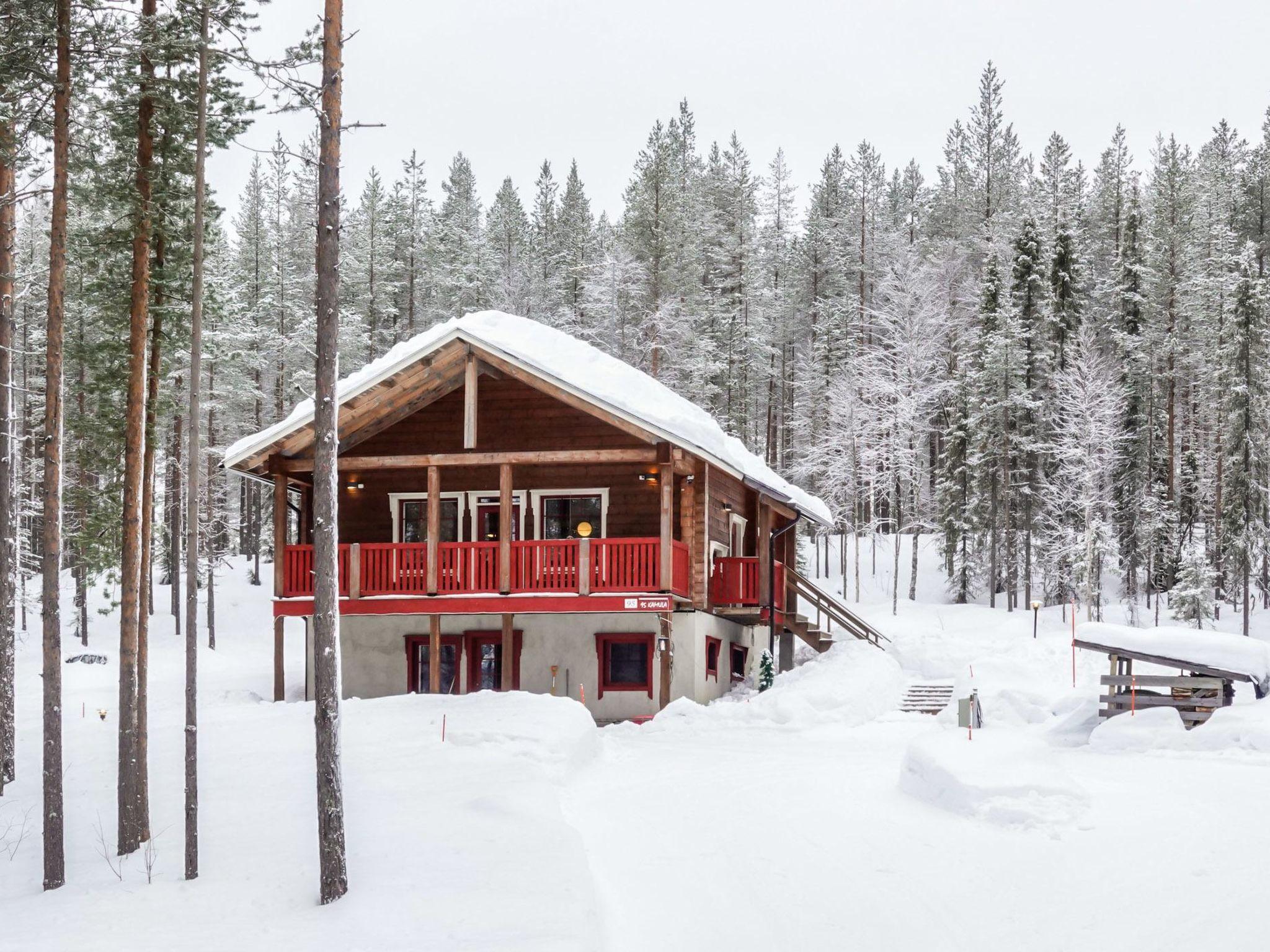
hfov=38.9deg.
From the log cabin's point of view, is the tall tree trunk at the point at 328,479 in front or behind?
in front

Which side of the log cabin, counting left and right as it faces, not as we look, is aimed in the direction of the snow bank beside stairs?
left

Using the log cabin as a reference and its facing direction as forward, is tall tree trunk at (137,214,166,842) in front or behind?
in front

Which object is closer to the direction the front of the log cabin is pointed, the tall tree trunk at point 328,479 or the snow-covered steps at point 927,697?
the tall tree trunk

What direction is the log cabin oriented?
toward the camera

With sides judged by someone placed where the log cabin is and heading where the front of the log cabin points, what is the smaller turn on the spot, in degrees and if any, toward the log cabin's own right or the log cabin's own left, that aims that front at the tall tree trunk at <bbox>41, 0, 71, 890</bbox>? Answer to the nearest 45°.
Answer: approximately 45° to the log cabin's own right

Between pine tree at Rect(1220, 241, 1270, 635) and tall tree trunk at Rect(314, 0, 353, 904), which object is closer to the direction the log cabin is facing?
the tall tree trunk

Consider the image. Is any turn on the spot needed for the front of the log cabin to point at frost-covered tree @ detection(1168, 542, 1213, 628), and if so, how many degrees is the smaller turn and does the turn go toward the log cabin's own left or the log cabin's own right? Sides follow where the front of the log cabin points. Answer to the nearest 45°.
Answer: approximately 135° to the log cabin's own left

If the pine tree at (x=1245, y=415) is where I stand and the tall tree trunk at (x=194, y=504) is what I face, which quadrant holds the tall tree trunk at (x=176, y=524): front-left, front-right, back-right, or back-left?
front-right

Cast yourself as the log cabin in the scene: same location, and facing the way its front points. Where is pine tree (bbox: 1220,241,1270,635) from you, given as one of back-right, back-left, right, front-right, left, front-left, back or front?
back-left

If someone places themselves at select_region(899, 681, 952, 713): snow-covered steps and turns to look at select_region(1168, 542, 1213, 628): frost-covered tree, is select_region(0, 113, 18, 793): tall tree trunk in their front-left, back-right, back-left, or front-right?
back-left
